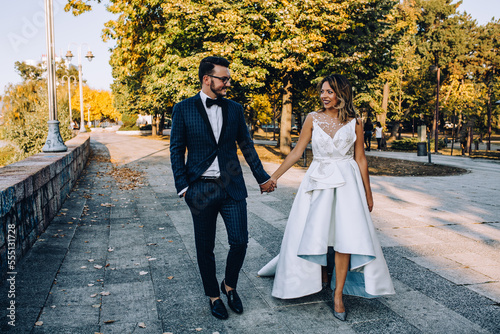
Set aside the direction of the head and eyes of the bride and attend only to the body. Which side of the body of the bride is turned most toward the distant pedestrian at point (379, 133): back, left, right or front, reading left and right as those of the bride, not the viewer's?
back

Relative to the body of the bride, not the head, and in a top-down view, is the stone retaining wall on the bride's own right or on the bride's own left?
on the bride's own right

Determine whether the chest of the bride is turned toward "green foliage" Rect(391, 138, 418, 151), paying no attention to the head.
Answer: no

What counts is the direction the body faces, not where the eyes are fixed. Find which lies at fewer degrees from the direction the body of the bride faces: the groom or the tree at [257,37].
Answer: the groom

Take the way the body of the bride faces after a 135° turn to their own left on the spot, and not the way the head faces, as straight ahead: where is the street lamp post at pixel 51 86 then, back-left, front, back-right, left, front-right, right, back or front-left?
left

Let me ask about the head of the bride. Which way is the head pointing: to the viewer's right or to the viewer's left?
to the viewer's left

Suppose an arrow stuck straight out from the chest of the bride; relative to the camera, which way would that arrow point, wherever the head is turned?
toward the camera

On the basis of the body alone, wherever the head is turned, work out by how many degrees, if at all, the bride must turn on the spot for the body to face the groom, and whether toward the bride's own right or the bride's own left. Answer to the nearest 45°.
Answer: approximately 90° to the bride's own right

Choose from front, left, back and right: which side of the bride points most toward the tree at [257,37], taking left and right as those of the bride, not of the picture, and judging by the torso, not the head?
back
